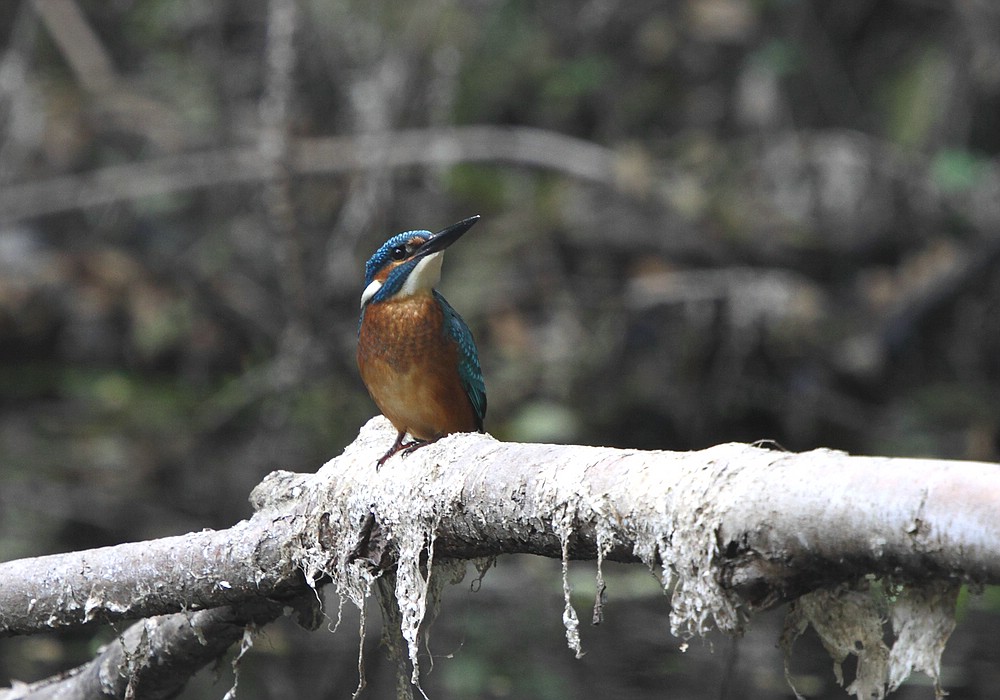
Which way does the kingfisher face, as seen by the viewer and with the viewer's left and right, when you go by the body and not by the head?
facing the viewer and to the left of the viewer

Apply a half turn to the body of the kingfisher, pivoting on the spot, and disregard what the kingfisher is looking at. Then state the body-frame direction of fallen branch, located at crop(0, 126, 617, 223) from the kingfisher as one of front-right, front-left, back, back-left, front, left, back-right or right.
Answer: front-left
